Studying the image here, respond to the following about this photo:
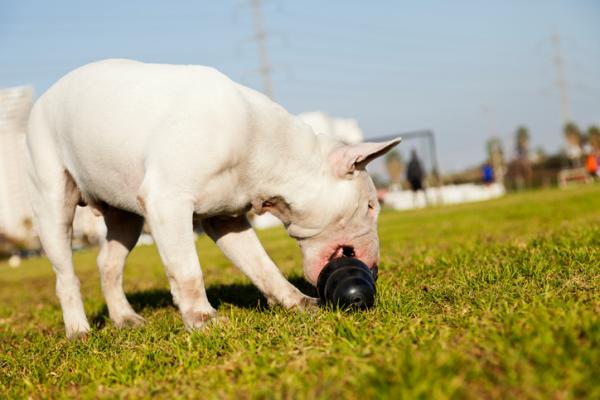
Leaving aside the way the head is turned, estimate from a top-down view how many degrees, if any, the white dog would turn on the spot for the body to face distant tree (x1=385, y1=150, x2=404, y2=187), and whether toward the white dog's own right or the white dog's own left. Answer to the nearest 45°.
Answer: approximately 90° to the white dog's own left

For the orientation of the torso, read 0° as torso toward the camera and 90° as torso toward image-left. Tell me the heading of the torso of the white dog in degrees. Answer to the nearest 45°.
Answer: approximately 270°

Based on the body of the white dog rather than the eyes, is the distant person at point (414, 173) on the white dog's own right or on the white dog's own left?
on the white dog's own left

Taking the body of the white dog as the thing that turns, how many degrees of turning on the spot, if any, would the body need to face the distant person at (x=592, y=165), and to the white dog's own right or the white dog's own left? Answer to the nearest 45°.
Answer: approximately 45° to the white dog's own left

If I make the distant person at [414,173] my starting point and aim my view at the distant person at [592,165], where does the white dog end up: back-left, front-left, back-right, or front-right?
back-right
